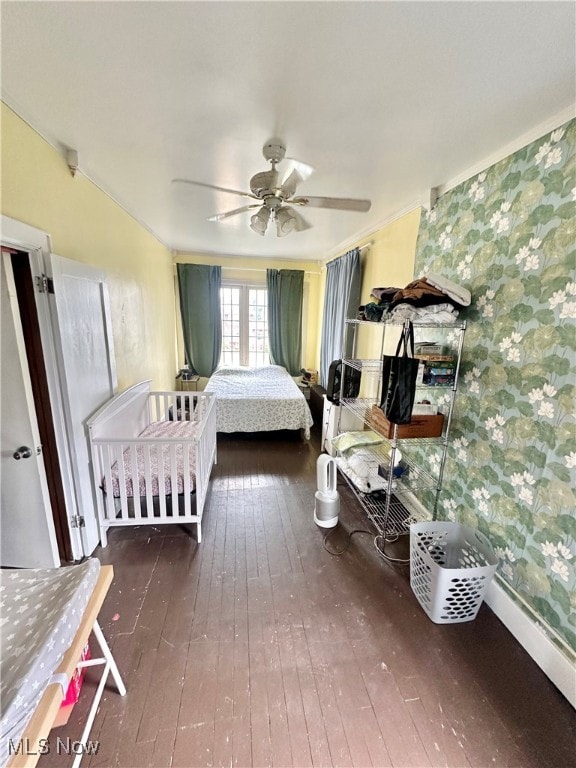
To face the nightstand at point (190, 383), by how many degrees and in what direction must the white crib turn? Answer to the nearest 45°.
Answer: approximately 90° to its left

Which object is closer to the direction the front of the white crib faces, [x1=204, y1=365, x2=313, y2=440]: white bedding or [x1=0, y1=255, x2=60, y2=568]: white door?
the white bedding

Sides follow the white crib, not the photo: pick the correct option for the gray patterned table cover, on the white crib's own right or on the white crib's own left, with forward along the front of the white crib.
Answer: on the white crib's own right

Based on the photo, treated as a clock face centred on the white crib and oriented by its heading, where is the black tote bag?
The black tote bag is roughly at 1 o'clock from the white crib.

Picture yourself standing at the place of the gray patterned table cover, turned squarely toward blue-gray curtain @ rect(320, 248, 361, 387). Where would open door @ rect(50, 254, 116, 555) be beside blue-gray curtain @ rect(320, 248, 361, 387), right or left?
left

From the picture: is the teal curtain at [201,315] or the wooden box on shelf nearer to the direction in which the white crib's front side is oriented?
the wooden box on shelf

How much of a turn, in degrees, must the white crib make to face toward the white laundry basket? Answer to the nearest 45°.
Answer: approximately 45° to its right

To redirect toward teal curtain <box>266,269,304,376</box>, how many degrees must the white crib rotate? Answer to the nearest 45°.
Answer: approximately 45° to its left

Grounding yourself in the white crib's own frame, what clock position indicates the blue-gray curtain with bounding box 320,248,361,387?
The blue-gray curtain is roughly at 11 o'clock from the white crib.

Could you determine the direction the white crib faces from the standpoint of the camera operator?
facing to the right of the viewer
